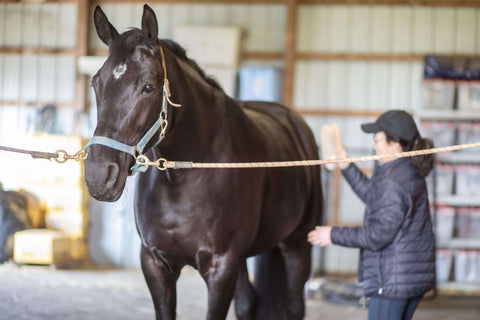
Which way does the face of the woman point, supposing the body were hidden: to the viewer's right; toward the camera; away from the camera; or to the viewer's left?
to the viewer's left

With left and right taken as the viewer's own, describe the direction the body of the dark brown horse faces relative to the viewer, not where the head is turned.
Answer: facing the viewer and to the left of the viewer

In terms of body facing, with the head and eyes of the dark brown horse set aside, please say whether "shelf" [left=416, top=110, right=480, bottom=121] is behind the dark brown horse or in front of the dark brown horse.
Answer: behind

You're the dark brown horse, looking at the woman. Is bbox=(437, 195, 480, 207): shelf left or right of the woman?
left

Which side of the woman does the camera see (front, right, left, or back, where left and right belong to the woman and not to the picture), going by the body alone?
left

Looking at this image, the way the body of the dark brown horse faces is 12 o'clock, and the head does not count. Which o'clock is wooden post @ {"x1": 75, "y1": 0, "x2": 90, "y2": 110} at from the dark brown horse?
The wooden post is roughly at 4 o'clock from the dark brown horse.

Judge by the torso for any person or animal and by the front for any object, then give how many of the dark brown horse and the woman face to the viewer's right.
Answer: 0

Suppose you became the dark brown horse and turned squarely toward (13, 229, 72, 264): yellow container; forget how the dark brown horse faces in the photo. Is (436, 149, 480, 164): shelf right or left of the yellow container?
right

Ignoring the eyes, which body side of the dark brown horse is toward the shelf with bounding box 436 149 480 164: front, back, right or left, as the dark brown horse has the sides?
back

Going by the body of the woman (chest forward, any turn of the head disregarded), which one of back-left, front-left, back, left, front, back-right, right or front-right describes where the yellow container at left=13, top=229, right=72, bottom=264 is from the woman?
front-right

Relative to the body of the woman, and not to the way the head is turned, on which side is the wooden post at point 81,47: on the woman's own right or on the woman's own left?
on the woman's own right

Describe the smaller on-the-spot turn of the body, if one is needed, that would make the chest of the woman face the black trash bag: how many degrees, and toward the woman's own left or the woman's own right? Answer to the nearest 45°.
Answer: approximately 45° to the woman's own right

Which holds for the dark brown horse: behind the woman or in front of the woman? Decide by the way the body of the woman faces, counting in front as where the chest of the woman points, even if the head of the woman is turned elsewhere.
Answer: in front

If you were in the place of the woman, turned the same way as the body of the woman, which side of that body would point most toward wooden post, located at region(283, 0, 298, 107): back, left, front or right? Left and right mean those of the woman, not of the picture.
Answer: right

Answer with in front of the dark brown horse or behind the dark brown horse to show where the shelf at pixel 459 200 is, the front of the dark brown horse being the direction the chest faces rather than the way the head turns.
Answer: behind
